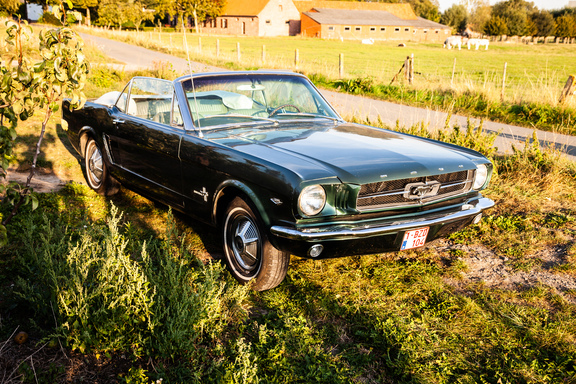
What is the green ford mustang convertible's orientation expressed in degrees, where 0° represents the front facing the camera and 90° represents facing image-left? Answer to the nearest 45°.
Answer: approximately 315°

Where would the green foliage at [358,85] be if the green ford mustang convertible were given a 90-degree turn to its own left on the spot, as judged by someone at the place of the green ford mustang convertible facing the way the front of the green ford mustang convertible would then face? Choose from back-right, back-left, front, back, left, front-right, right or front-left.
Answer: front-left

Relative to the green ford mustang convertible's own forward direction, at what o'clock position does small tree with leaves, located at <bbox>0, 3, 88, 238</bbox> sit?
The small tree with leaves is roughly at 4 o'clock from the green ford mustang convertible.

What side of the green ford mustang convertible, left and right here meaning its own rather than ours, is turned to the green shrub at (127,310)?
right
